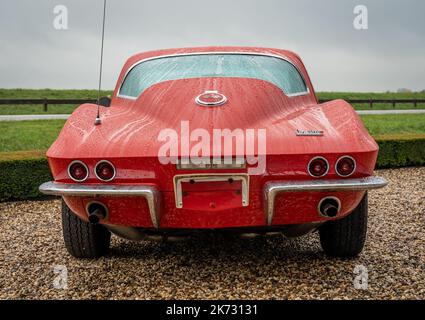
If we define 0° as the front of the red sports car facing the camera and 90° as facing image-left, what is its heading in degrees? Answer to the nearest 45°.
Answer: approximately 180°

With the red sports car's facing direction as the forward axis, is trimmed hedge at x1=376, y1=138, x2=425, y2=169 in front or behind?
in front
